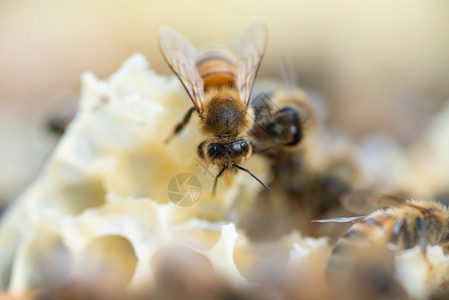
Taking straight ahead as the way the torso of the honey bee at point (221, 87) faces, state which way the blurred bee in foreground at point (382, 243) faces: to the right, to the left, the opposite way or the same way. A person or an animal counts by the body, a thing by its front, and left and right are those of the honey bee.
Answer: to the left

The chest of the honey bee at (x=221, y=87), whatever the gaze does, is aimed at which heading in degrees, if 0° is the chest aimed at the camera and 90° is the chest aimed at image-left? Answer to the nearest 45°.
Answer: approximately 0°

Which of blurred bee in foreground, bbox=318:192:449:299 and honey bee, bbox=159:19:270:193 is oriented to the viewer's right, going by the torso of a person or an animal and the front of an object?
the blurred bee in foreground

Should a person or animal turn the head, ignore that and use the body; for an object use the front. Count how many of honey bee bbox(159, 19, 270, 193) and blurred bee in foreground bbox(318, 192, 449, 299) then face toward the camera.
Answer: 1

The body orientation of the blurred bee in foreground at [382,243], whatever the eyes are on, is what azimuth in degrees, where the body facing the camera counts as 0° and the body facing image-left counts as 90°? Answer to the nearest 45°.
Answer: approximately 270°
